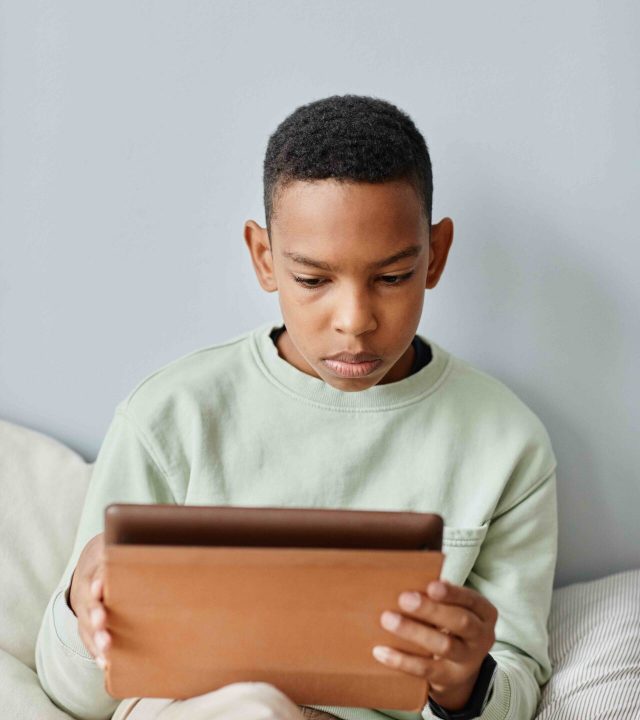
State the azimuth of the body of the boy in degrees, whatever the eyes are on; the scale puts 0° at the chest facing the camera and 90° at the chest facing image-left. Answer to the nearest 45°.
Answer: approximately 0°
